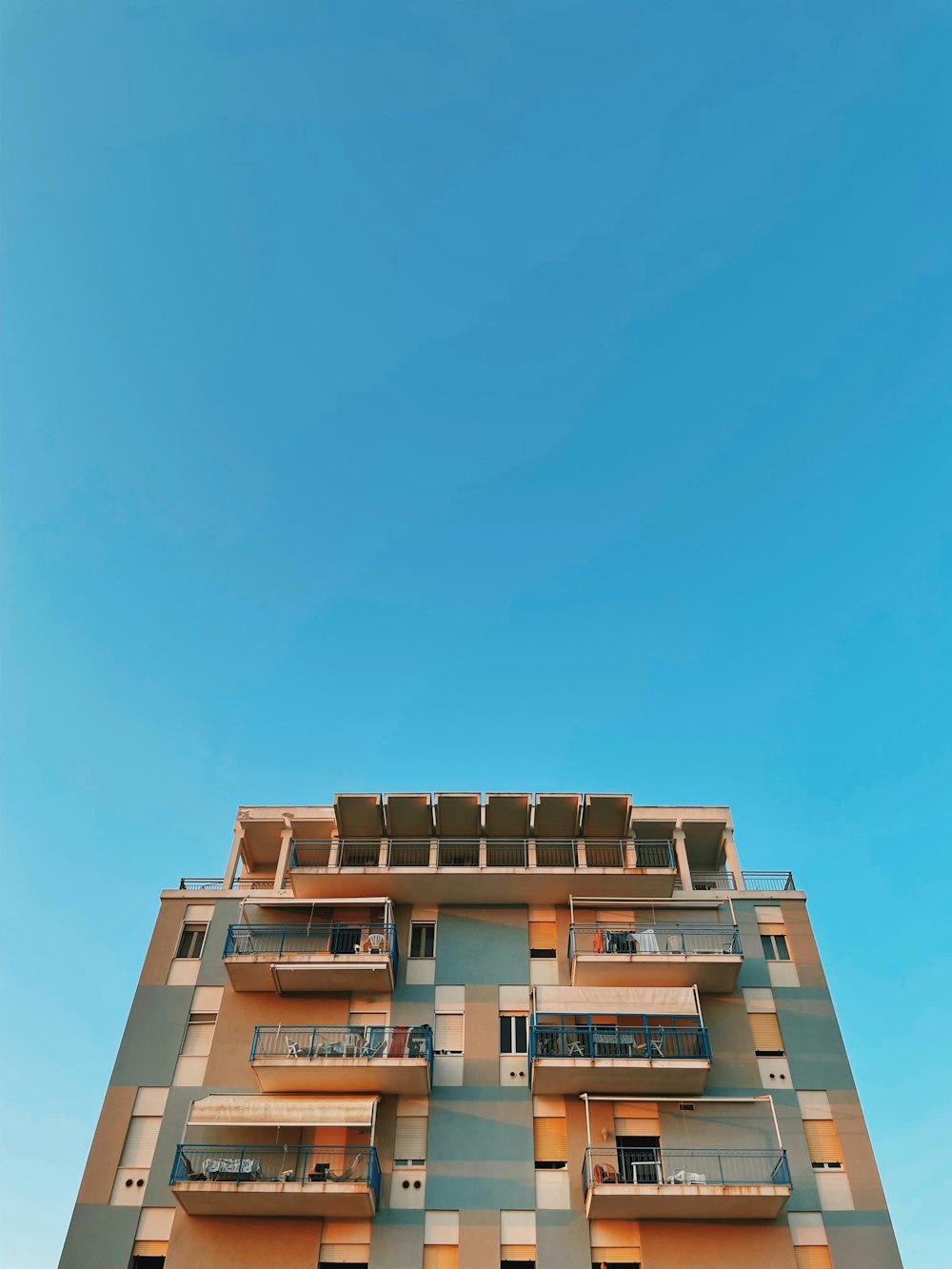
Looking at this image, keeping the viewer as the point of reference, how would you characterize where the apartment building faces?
facing the viewer
